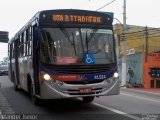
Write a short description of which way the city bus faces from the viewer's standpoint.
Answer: facing the viewer and to the right of the viewer
